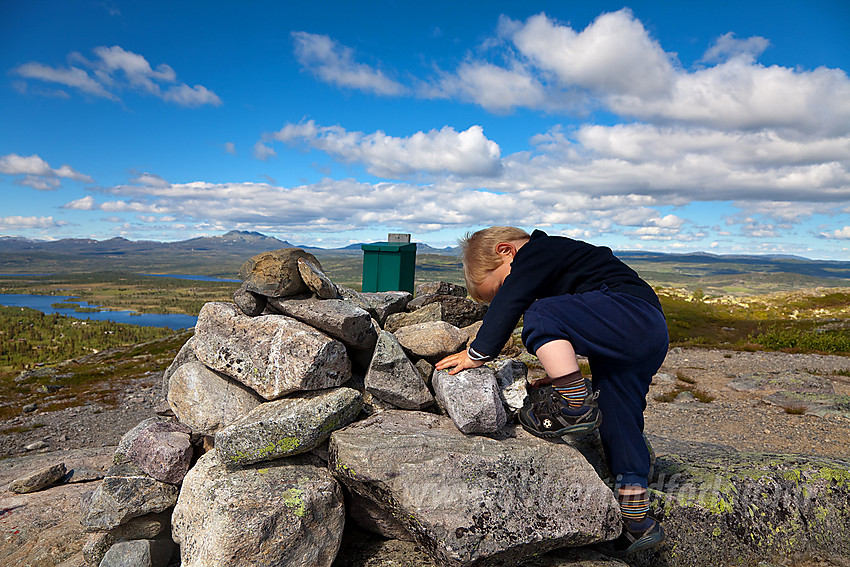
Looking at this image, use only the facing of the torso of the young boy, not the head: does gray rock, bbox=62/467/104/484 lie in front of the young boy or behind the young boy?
in front

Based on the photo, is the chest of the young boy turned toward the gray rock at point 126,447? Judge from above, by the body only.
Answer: yes

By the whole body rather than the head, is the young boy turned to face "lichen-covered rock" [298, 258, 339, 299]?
yes

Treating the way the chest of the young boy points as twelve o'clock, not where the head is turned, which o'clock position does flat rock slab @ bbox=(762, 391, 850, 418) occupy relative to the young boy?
The flat rock slab is roughly at 4 o'clock from the young boy.

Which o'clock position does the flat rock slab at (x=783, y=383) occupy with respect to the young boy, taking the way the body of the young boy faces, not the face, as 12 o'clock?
The flat rock slab is roughly at 4 o'clock from the young boy.

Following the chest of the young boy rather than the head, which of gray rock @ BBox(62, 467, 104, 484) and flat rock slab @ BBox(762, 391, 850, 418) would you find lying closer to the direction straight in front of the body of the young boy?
the gray rock

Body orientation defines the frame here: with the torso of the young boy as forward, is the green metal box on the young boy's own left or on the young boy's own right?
on the young boy's own right

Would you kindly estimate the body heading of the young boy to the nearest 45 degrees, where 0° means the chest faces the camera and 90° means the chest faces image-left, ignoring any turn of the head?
approximately 90°

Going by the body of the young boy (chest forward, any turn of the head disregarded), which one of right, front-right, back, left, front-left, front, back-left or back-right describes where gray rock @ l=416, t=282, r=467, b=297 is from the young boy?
front-right

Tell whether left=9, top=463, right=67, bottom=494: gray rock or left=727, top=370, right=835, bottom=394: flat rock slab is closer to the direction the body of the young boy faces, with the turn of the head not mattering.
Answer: the gray rock

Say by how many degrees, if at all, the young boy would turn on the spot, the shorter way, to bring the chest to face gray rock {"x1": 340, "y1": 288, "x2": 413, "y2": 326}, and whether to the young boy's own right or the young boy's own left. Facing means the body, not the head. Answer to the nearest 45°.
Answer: approximately 45° to the young boy's own right

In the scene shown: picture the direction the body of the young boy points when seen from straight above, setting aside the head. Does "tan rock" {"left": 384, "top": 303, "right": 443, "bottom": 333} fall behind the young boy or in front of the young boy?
in front

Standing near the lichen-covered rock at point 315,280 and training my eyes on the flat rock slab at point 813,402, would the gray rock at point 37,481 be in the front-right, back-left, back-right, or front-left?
back-left
